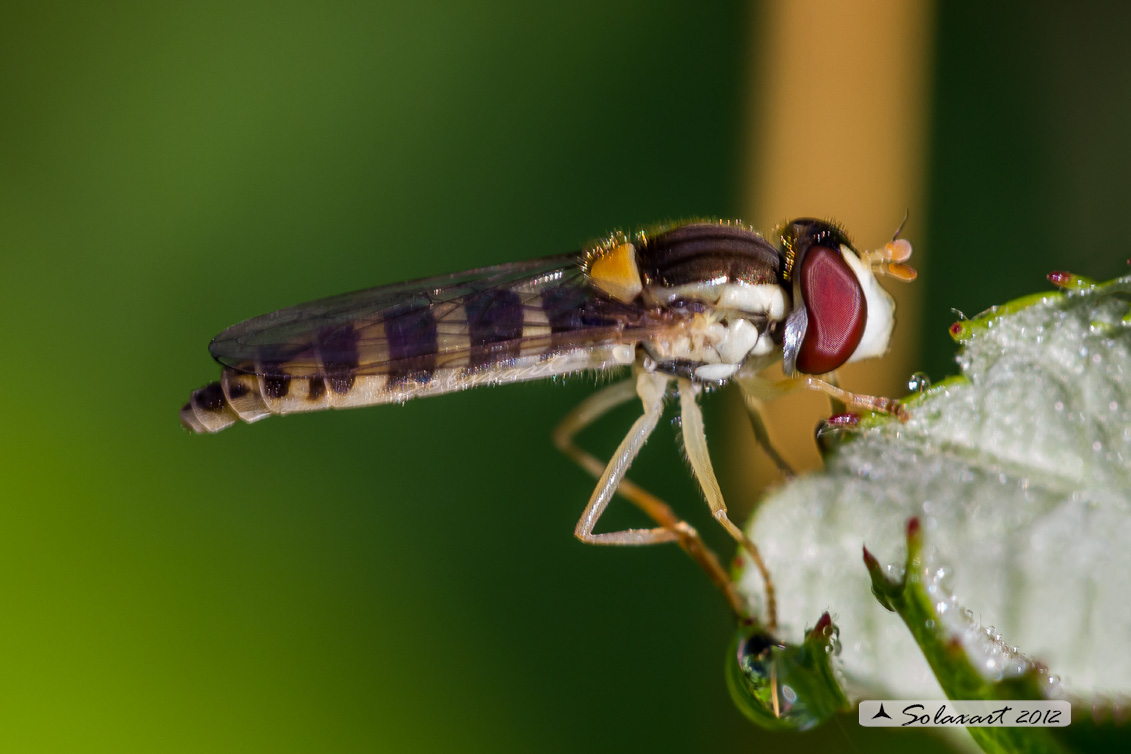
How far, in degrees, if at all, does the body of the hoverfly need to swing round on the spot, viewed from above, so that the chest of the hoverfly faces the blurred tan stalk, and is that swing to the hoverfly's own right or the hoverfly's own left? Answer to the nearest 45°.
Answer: approximately 45° to the hoverfly's own left

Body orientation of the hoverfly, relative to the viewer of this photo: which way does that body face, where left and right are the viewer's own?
facing to the right of the viewer
